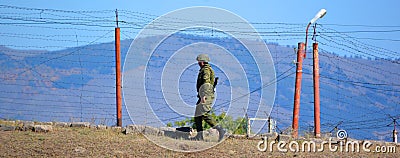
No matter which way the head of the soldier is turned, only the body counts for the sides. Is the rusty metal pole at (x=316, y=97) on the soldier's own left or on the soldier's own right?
on the soldier's own right

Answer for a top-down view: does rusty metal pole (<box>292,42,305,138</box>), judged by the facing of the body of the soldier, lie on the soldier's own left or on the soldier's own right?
on the soldier's own right
